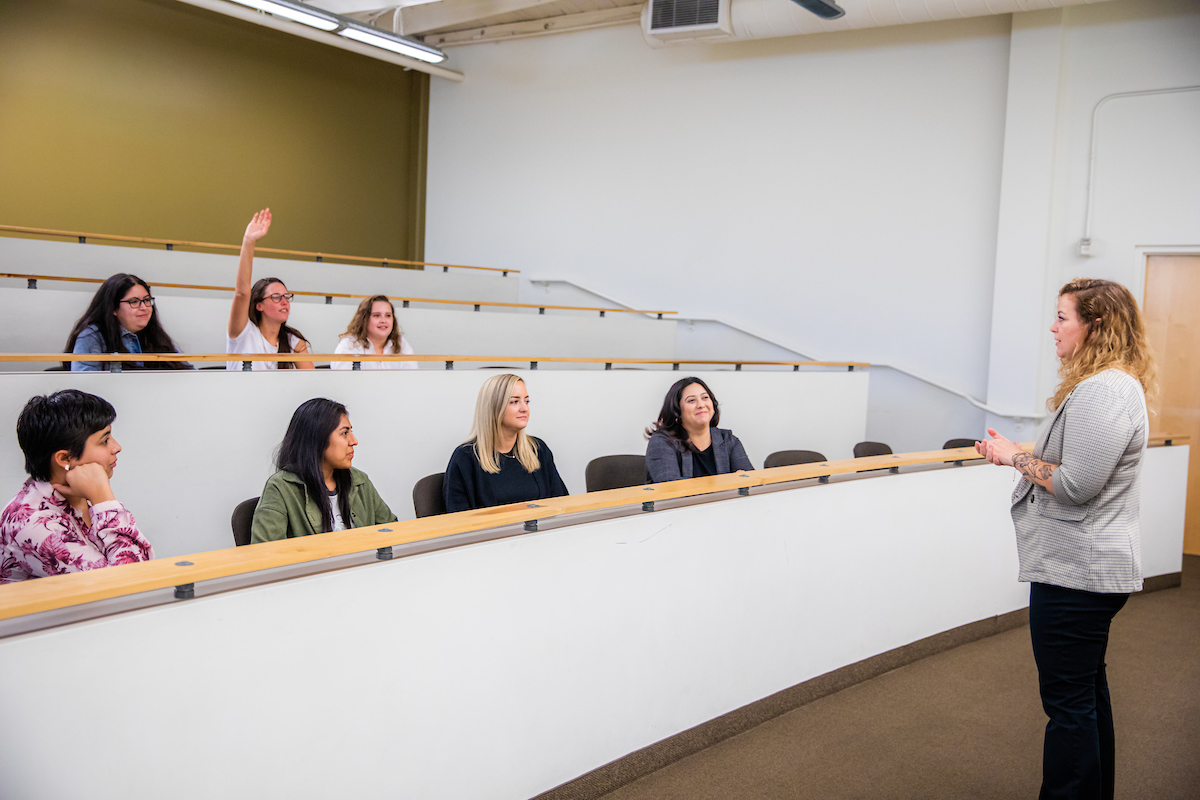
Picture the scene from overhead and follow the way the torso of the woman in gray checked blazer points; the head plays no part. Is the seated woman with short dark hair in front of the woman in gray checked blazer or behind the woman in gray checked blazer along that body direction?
in front

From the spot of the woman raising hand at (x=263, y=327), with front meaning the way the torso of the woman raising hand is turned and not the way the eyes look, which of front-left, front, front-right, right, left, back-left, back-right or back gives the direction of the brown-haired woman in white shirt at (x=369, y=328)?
left

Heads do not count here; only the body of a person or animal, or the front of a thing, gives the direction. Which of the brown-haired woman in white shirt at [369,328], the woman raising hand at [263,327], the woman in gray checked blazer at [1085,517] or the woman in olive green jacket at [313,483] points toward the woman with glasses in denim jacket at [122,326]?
the woman in gray checked blazer

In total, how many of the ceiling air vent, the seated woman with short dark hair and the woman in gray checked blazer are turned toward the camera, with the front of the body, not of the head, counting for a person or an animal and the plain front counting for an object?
1

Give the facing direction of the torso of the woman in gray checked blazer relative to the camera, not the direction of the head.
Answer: to the viewer's left

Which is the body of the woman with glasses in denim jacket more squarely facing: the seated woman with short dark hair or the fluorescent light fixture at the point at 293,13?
the seated woman with short dark hair

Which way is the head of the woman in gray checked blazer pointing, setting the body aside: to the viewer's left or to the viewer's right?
to the viewer's left

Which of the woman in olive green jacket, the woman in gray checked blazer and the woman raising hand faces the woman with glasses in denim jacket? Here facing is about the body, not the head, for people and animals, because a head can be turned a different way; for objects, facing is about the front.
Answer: the woman in gray checked blazer

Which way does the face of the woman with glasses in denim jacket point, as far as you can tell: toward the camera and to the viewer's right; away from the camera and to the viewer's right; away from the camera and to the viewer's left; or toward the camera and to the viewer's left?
toward the camera and to the viewer's right

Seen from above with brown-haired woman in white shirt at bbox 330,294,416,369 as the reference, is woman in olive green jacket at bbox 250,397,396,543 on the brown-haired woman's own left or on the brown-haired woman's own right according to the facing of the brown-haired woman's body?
on the brown-haired woman's own right

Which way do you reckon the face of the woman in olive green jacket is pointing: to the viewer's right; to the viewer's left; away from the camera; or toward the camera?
to the viewer's right

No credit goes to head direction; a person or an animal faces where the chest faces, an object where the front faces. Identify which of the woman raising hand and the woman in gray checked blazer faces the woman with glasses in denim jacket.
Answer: the woman in gray checked blazer

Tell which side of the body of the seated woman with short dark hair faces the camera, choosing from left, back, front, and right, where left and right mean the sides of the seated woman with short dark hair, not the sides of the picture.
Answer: right

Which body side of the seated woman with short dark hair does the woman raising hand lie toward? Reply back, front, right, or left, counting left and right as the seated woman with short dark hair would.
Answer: left

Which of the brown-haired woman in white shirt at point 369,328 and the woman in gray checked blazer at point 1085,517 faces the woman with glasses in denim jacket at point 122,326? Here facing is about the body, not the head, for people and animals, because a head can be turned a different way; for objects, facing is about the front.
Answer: the woman in gray checked blazer

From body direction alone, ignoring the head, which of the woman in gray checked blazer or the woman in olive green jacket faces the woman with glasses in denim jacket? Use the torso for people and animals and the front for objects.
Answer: the woman in gray checked blazer

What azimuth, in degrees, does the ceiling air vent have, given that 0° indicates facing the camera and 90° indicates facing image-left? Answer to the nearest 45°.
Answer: approximately 0°

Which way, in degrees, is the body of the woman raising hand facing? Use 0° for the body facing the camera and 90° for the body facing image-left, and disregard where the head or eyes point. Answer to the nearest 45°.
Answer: approximately 315°
